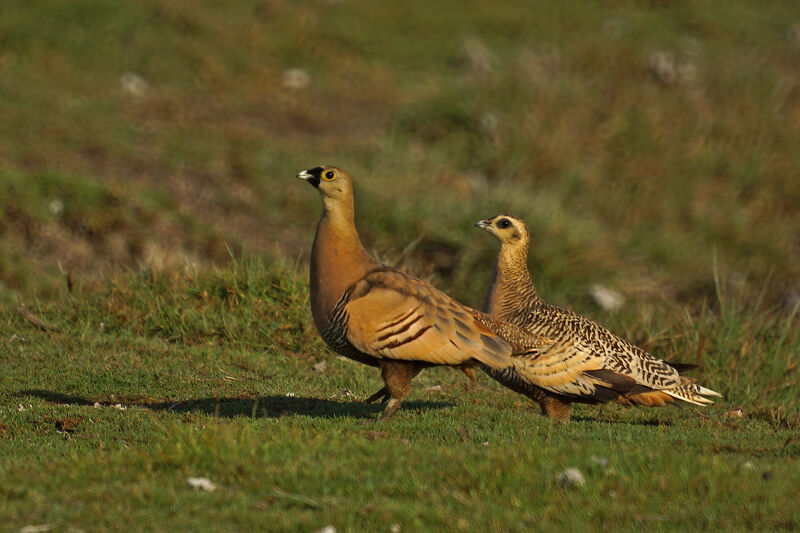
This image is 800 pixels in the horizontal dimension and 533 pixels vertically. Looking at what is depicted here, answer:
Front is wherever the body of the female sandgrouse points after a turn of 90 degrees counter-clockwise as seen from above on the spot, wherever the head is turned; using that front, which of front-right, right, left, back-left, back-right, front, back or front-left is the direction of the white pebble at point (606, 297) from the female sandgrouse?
back

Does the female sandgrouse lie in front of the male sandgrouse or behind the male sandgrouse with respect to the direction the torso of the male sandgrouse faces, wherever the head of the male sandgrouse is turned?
behind

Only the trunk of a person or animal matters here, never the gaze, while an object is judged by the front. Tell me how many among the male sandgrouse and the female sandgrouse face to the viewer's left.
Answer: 2

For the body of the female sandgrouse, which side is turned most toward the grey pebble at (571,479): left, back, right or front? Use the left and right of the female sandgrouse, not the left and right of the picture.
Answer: left

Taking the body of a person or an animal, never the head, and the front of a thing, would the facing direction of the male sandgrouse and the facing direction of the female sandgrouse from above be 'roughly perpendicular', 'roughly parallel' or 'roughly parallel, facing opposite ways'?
roughly parallel

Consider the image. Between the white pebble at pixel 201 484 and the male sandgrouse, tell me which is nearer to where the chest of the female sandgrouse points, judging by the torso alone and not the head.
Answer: the male sandgrouse

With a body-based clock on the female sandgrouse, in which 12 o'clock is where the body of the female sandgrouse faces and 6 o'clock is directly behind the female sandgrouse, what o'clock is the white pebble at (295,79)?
The white pebble is roughly at 2 o'clock from the female sandgrouse.

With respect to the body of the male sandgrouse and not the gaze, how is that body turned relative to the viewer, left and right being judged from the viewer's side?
facing to the left of the viewer

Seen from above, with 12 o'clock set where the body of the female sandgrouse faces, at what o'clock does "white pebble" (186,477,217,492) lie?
The white pebble is roughly at 10 o'clock from the female sandgrouse.

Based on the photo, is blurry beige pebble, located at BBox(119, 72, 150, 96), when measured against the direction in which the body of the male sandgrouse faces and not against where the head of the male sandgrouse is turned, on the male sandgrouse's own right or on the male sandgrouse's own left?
on the male sandgrouse's own right

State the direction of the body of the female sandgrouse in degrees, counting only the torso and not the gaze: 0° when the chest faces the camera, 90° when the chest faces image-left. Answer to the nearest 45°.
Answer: approximately 90°

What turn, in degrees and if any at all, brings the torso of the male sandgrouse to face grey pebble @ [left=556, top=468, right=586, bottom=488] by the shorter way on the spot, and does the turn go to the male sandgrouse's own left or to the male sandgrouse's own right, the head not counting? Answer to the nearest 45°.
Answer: approximately 135° to the male sandgrouse's own left

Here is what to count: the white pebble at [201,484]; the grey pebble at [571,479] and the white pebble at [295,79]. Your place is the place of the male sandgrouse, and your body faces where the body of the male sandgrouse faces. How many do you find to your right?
1

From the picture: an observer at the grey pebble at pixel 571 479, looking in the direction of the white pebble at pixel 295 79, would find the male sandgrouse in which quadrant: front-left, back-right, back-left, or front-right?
front-left
